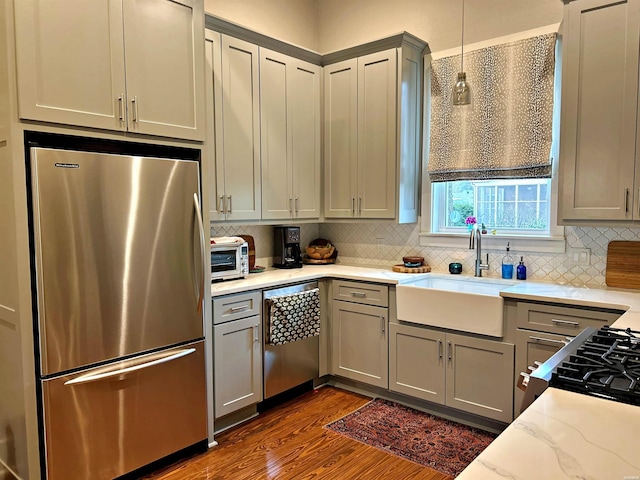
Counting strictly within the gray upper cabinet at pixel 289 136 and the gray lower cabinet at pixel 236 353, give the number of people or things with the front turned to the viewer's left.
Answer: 0

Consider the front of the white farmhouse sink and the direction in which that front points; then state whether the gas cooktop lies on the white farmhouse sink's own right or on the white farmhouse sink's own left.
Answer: on the white farmhouse sink's own left

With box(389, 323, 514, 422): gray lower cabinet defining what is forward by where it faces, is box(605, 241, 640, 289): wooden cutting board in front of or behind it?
behind

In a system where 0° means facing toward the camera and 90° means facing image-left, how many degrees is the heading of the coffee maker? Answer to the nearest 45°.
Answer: approximately 315°

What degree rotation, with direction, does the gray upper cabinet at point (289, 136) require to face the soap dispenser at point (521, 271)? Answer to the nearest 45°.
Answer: approximately 45° to its left

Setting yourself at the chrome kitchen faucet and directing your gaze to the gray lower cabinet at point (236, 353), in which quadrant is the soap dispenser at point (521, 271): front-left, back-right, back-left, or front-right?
back-left

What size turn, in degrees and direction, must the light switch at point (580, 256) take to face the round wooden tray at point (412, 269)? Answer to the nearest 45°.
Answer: approximately 90° to its right

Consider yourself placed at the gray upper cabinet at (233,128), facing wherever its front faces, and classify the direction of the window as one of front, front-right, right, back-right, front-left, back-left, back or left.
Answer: front-left

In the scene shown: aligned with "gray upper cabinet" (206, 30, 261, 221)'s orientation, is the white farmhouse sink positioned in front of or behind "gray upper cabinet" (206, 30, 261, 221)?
in front

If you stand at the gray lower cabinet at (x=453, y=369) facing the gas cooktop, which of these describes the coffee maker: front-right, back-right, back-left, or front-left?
back-right
